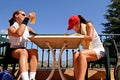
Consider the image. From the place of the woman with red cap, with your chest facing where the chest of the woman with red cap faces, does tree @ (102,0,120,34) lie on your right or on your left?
on your right

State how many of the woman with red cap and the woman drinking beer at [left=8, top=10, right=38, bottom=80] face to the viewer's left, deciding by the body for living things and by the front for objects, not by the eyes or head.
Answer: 1

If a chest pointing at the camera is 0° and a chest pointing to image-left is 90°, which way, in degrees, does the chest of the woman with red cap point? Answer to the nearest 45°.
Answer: approximately 90°

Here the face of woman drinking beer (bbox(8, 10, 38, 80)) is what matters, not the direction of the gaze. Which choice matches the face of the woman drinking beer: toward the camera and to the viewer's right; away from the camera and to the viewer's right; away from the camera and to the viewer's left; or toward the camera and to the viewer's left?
toward the camera and to the viewer's right

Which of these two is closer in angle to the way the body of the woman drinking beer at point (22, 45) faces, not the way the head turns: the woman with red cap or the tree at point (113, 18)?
the woman with red cap

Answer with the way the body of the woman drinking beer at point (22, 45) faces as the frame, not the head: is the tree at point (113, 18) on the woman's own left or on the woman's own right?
on the woman's own left

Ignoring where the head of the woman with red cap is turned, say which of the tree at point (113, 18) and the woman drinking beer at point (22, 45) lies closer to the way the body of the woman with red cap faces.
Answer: the woman drinking beer

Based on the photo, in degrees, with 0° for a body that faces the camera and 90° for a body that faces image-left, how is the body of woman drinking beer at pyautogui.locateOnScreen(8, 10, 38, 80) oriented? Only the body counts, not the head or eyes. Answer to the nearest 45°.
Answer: approximately 315°

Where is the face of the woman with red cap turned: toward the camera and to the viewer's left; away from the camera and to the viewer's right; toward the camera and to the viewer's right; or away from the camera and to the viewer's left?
toward the camera and to the viewer's left
